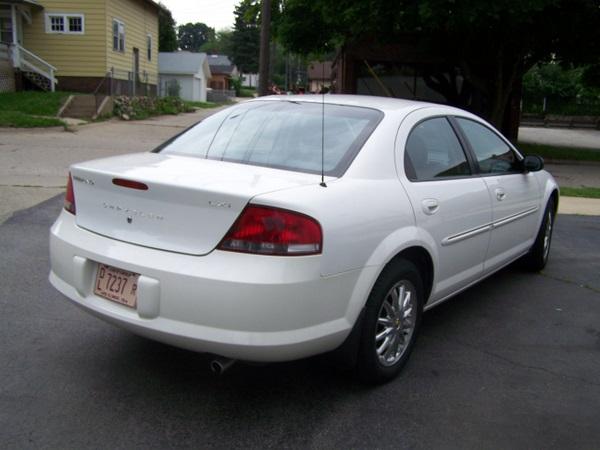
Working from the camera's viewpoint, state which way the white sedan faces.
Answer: facing away from the viewer and to the right of the viewer

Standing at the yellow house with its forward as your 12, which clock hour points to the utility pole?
The utility pole is roughly at 10 o'clock from the yellow house.

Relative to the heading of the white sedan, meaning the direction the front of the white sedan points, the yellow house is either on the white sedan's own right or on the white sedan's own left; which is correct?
on the white sedan's own left

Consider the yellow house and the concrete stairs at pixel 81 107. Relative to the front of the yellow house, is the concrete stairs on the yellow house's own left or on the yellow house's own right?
on the yellow house's own left

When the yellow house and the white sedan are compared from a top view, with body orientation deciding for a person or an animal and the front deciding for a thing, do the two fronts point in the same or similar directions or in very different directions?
very different directions
